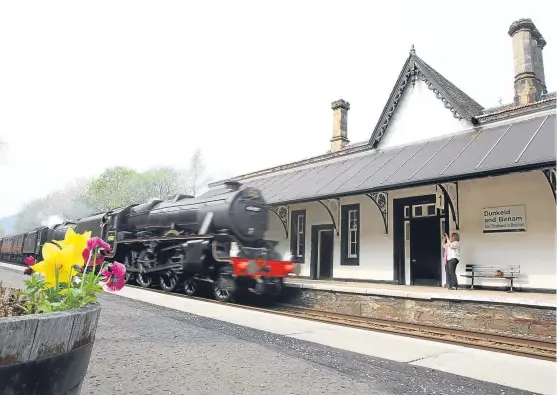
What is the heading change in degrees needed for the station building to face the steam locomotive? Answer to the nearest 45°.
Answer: approximately 45° to its right

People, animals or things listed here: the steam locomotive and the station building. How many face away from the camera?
0

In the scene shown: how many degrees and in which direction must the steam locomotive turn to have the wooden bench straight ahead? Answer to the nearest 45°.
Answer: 0° — it already faces it

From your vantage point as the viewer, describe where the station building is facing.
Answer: facing the viewer and to the left of the viewer

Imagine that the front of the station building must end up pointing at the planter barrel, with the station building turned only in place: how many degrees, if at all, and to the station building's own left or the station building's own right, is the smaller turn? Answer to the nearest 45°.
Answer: approximately 45° to the station building's own left

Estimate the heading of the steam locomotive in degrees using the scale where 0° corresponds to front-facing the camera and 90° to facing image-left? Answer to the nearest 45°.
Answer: approximately 315°

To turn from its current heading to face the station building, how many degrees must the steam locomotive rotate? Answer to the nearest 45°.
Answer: approximately 45° to its left
